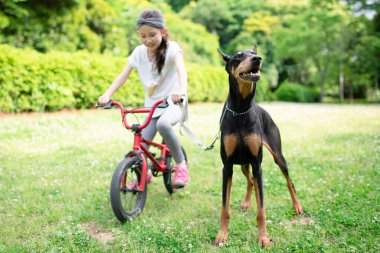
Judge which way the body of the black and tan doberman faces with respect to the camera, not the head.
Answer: toward the camera

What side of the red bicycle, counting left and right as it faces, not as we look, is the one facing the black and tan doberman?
left

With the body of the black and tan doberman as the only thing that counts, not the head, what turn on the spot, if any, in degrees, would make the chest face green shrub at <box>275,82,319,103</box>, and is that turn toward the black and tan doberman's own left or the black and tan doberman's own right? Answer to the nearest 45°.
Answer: approximately 180°

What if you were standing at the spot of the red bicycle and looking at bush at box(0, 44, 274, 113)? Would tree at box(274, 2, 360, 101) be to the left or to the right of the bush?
right

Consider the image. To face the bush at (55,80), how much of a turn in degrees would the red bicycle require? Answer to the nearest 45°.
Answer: approximately 135° to its right

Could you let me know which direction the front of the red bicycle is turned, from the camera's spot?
facing the viewer and to the left of the viewer

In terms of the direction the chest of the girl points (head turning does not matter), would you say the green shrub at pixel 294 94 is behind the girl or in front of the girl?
behind

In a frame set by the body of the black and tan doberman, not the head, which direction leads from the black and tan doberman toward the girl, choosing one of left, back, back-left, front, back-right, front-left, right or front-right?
back-right

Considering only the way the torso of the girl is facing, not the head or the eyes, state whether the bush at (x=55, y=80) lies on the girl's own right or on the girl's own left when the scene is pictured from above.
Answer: on the girl's own right

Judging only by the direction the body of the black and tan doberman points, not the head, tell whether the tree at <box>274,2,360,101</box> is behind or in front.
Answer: behind
